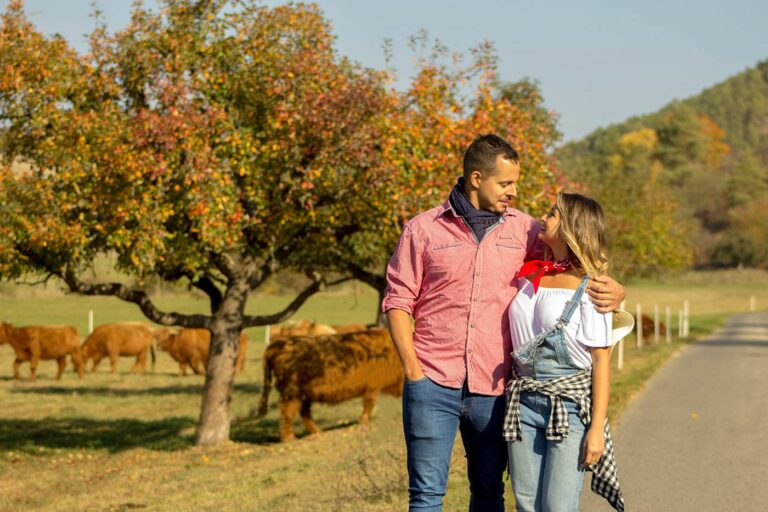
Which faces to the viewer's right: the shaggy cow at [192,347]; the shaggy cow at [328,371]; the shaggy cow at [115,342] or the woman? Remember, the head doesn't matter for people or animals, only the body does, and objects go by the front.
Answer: the shaggy cow at [328,371]

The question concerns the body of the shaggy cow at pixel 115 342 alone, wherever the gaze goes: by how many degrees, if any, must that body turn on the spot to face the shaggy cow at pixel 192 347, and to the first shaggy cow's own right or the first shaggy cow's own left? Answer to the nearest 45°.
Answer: approximately 135° to the first shaggy cow's own left

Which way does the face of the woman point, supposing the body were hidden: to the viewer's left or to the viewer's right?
to the viewer's left

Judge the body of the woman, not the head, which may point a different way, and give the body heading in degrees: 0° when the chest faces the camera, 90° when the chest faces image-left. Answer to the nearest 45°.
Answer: approximately 45°

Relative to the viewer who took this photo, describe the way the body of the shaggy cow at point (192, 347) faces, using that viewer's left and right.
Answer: facing to the left of the viewer

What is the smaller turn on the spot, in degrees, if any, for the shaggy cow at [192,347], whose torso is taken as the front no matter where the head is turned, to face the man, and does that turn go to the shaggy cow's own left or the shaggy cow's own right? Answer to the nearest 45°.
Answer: approximately 90° to the shaggy cow's own left

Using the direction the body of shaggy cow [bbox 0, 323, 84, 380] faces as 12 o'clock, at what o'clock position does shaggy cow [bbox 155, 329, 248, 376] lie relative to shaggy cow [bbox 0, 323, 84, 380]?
shaggy cow [bbox 155, 329, 248, 376] is roughly at 6 o'clock from shaggy cow [bbox 0, 323, 84, 380].

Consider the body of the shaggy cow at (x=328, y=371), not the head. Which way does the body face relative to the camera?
to the viewer's right

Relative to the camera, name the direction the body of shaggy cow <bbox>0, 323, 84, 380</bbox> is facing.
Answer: to the viewer's left

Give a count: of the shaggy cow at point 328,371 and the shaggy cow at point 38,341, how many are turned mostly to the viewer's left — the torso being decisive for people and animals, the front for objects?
1

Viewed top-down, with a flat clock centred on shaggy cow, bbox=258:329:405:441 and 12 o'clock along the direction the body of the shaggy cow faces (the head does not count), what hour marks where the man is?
The man is roughly at 3 o'clock from the shaggy cow.

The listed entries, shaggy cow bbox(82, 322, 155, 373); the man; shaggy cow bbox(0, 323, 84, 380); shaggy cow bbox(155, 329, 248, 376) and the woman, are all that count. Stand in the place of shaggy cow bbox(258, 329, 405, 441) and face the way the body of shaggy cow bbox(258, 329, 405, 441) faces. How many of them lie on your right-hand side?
2

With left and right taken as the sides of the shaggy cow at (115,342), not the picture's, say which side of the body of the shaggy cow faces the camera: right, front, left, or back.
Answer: left

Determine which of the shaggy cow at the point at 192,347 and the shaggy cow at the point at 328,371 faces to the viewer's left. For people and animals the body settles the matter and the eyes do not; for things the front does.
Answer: the shaggy cow at the point at 192,347

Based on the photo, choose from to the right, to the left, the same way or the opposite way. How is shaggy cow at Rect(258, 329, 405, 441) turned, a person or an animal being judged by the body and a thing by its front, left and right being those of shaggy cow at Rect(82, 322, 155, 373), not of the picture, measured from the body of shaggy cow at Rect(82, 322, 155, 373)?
the opposite way
